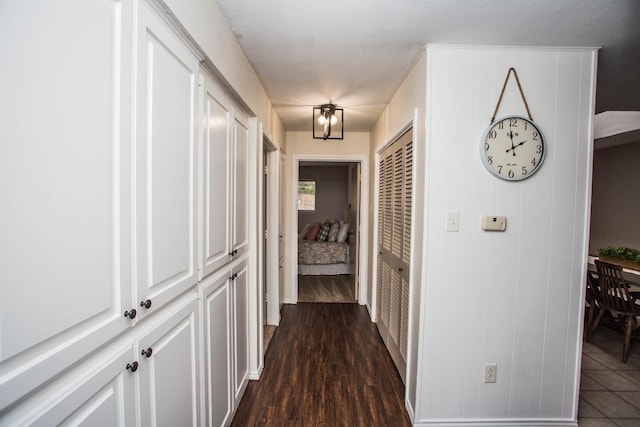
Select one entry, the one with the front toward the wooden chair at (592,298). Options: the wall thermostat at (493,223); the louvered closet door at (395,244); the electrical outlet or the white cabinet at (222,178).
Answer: the white cabinet

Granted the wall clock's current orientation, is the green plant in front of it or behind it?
behind

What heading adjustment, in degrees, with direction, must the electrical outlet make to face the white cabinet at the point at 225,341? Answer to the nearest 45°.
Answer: approximately 45° to its right

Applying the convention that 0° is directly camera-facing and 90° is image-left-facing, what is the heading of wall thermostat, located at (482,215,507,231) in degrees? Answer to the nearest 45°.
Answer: approximately 0°

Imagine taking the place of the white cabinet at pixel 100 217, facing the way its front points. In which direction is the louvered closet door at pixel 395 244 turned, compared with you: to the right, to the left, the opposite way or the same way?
the opposite way

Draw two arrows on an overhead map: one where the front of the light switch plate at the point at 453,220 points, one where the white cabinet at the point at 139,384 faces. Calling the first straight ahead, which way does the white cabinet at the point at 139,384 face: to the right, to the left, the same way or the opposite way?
to the left

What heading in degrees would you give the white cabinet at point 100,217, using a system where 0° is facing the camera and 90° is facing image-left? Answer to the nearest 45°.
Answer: approximately 315°

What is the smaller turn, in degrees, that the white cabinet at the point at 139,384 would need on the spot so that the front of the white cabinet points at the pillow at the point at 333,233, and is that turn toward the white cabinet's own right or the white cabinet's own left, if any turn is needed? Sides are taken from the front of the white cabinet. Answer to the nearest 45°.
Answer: approximately 90° to the white cabinet's own left

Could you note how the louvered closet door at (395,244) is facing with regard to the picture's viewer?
facing to the left of the viewer

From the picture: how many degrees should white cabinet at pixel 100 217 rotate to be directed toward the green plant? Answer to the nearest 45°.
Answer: approximately 45° to its left

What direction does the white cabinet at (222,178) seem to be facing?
to the viewer's right

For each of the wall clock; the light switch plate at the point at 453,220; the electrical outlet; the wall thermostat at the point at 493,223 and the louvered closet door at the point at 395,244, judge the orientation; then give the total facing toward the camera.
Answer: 4
